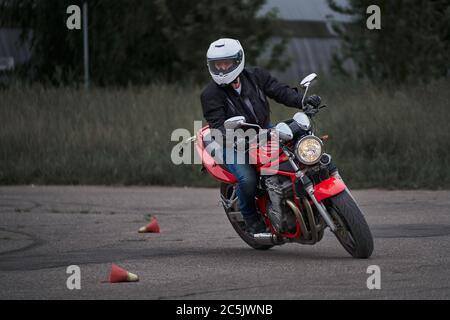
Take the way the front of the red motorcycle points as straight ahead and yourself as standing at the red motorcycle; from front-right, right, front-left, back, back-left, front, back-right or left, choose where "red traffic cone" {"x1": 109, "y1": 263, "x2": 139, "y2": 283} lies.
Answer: right

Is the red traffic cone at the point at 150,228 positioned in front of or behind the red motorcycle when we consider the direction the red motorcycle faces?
behind

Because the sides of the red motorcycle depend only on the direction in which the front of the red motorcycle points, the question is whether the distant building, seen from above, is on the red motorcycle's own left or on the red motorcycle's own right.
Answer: on the red motorcycle's own left
